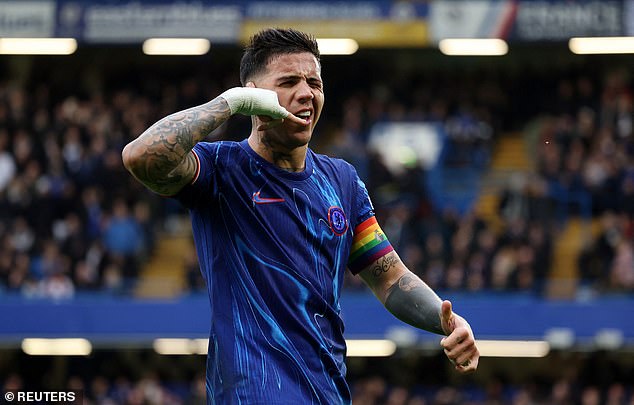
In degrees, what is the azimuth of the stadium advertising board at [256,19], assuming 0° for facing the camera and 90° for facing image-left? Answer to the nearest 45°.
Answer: approximately 0°

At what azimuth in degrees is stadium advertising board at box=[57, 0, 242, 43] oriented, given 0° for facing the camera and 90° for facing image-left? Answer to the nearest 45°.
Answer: approximately 0°

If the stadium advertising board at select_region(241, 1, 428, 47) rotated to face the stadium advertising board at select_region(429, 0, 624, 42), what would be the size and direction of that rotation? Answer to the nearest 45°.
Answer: approximately 90° to its left

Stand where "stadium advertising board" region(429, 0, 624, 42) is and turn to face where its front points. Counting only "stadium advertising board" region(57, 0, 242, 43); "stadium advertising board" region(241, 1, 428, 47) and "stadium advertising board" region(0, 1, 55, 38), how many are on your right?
3

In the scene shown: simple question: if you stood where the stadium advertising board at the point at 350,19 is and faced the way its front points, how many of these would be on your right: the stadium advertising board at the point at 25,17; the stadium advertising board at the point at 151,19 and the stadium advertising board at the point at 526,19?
2

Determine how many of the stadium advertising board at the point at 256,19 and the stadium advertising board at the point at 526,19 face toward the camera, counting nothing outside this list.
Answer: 2

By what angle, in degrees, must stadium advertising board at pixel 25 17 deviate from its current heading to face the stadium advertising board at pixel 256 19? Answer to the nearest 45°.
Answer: approximately 90° to its left

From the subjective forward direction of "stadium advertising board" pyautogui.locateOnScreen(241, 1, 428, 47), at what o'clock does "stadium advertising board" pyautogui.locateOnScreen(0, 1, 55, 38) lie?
"stadium advertising board" pyautogui.locateOnScreen(0, 1, 55, 38) is roughly at 3 o'clock from "stadium advertising board" pyautogui.locateOnScreen(241, 1, 428, 47).
